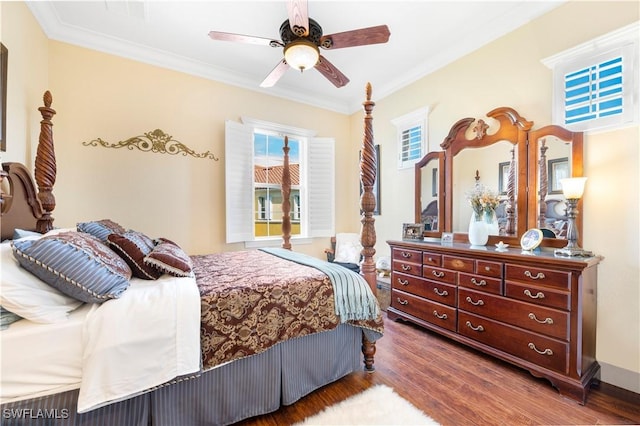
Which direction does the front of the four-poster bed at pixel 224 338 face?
to the viewer's right

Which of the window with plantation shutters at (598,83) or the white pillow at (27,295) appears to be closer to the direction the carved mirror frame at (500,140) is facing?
the white pillow

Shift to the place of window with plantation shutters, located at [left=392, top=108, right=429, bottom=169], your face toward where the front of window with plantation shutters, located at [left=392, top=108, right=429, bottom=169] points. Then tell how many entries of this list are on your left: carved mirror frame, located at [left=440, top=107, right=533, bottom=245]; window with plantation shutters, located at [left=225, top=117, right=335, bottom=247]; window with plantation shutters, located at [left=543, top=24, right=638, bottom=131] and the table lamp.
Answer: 3

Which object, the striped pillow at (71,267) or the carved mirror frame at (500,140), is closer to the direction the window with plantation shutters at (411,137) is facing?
the striped pillow

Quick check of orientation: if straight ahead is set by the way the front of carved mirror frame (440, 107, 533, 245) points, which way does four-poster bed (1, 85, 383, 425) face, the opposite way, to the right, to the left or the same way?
the opposite way

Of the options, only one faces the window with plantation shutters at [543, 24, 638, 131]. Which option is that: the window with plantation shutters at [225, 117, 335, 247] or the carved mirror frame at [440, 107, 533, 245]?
the window with plantation shutters at [225, 117, 335, 247]

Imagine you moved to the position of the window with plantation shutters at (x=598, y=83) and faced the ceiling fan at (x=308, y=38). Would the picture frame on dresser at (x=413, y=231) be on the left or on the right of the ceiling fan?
right
